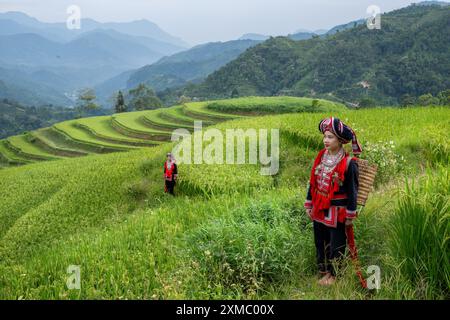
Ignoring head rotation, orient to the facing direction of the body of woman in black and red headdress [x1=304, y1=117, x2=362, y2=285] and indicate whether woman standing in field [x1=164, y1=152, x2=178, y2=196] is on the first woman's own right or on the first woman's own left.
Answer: on the first woman's own right

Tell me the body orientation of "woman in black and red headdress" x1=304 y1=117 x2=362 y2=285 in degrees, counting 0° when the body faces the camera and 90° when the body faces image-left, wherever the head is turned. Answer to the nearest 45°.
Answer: approximately 45°
